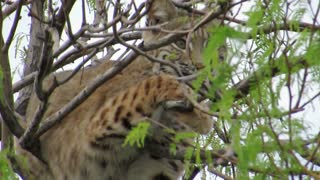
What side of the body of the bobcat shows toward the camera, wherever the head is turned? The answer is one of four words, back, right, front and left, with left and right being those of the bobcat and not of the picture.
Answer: right
